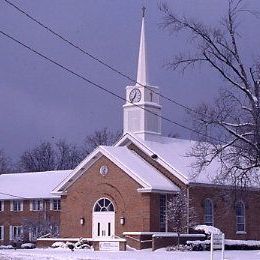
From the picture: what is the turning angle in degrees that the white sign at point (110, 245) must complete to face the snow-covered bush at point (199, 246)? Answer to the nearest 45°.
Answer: approximately 90° to its left

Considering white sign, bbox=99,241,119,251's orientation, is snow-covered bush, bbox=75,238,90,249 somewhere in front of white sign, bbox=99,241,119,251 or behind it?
behind

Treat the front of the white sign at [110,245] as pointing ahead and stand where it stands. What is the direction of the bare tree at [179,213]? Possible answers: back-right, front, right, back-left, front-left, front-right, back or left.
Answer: back-left

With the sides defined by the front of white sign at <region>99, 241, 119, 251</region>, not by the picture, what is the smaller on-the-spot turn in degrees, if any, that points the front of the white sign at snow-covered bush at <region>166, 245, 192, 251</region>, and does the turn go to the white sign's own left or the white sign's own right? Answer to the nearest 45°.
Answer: approximately 90° to the white sign's own left

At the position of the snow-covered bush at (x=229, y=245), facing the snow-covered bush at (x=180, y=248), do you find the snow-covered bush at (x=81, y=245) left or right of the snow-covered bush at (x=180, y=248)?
right

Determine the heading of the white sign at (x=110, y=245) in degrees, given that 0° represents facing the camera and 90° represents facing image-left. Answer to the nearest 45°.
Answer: approximately 0°

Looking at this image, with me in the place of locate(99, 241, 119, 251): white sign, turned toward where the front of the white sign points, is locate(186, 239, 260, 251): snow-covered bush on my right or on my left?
on my left
